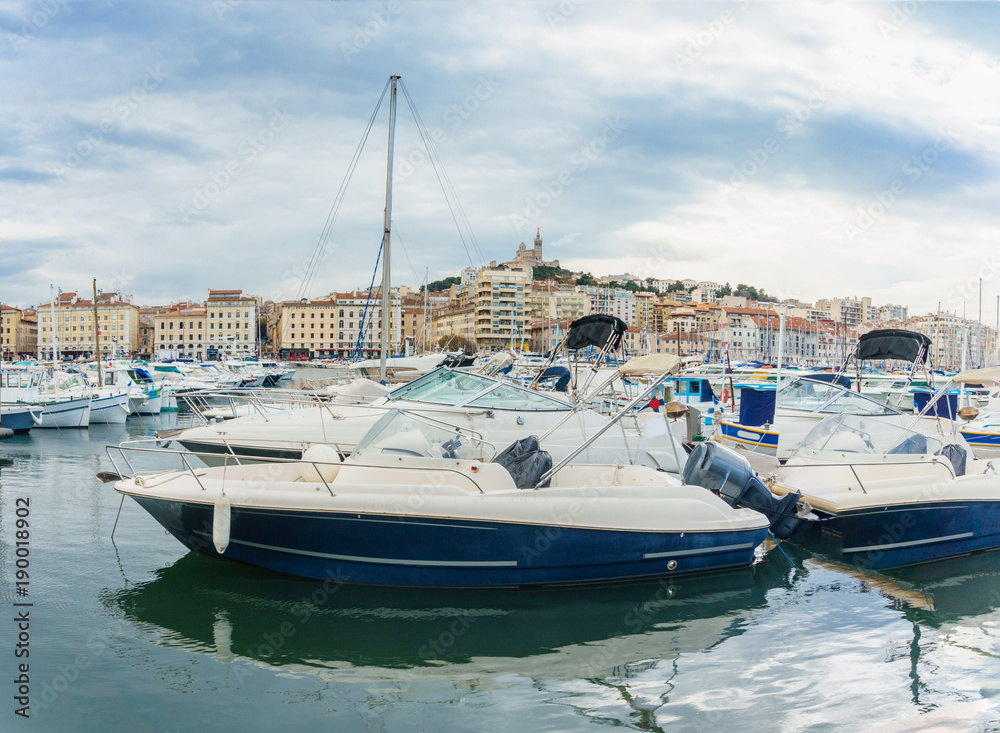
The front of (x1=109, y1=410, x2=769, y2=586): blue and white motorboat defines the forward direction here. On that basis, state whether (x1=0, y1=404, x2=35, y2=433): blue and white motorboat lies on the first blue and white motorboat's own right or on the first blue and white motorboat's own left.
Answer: on the first blue and white motorboat's own right

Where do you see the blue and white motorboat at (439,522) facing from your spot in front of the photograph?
facing to the left of the viewer

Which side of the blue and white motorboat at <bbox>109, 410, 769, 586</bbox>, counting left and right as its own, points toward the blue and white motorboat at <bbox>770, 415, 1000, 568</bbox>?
back
